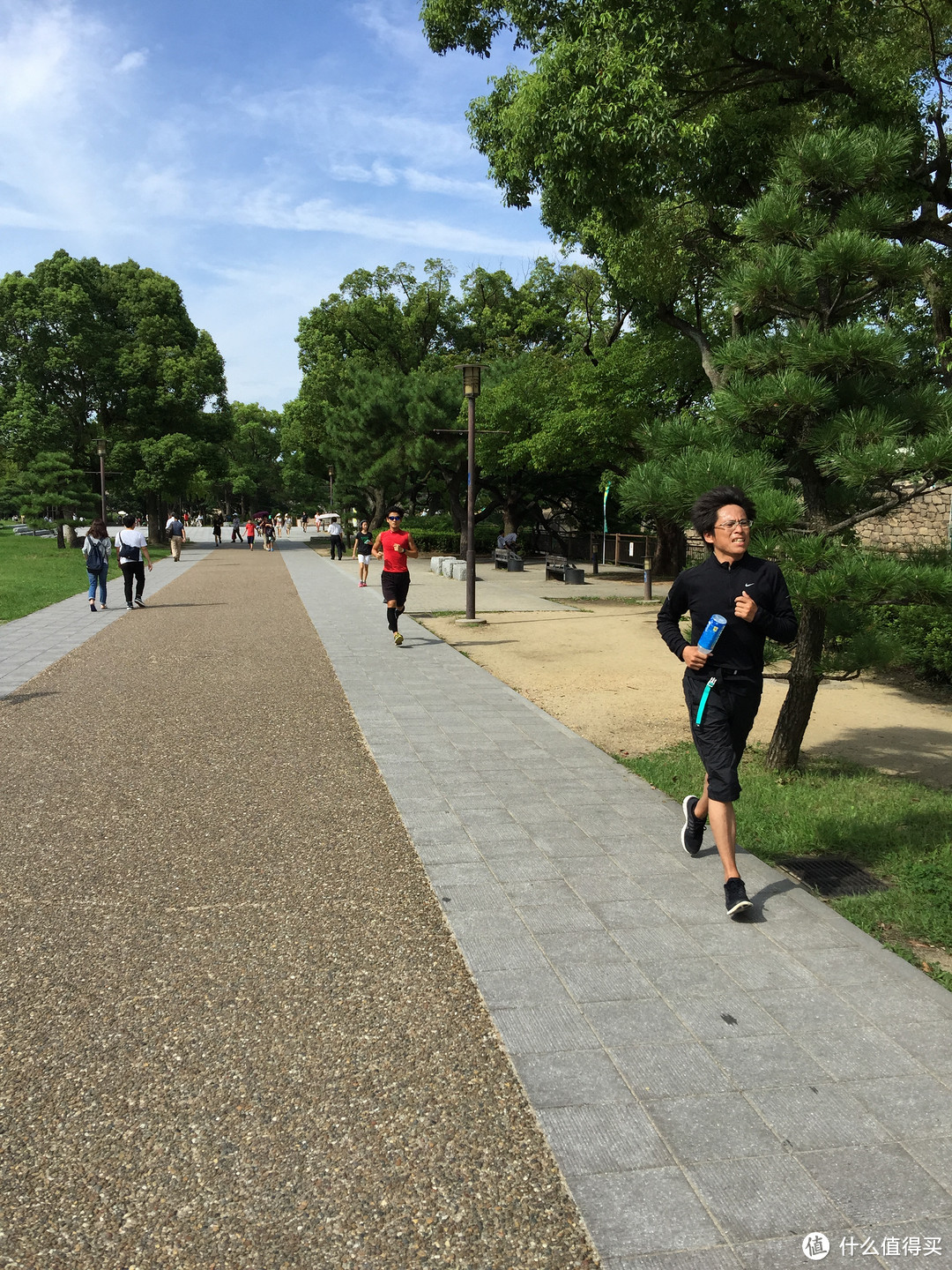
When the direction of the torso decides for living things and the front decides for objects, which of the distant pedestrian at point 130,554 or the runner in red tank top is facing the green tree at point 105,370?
the distant pedestrian

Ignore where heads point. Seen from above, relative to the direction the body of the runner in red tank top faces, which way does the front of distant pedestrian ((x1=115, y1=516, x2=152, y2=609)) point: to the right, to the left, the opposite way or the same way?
the opposite way

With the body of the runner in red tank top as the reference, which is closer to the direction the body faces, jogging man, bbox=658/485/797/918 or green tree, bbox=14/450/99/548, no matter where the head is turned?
the jogging man

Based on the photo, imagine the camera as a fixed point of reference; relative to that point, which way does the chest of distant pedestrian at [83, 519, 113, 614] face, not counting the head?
away from the camera

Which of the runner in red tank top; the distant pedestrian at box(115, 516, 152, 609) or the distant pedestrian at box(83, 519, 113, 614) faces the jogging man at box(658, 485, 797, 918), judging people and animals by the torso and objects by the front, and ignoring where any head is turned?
the runner in red tank top

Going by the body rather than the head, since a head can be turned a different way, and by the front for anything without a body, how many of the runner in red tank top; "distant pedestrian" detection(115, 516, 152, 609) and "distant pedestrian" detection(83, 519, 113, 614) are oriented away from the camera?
2

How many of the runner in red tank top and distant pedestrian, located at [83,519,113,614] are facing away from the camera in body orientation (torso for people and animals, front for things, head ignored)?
1

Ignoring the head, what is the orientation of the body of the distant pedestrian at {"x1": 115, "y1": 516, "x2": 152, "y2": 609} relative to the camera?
away from the camera

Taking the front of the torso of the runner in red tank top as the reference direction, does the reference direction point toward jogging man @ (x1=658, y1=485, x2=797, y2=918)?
yes

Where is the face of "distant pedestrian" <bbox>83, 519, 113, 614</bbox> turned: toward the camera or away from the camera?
away from the camera

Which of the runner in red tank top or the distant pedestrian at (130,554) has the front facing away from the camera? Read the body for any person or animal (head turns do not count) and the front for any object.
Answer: the distant pedestrian
